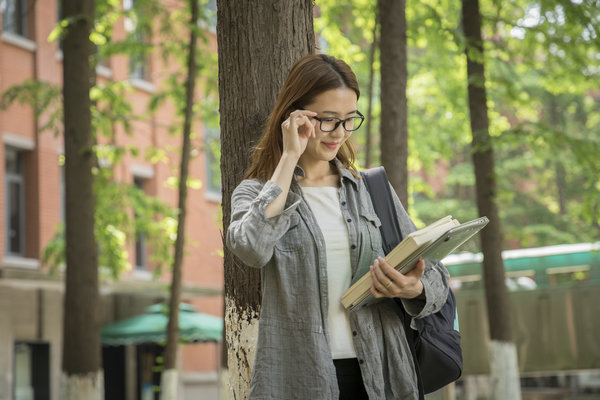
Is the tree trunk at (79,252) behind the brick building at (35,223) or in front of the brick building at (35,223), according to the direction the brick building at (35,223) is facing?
in front

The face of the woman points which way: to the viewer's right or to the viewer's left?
to the viewer's right

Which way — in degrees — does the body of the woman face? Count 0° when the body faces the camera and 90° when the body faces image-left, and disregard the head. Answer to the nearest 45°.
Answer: approximately 315°

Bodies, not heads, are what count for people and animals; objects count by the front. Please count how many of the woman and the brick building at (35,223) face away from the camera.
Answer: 0

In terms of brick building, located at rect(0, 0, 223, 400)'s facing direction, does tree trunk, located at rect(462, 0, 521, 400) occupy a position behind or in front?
in front

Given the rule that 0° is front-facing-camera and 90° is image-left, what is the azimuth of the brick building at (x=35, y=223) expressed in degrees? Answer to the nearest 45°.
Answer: approximately 315°

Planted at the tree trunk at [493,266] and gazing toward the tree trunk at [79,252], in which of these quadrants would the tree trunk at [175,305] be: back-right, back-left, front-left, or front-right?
front-right

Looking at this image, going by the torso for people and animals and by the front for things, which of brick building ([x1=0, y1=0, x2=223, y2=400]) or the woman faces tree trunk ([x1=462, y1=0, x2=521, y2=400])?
the brick building
